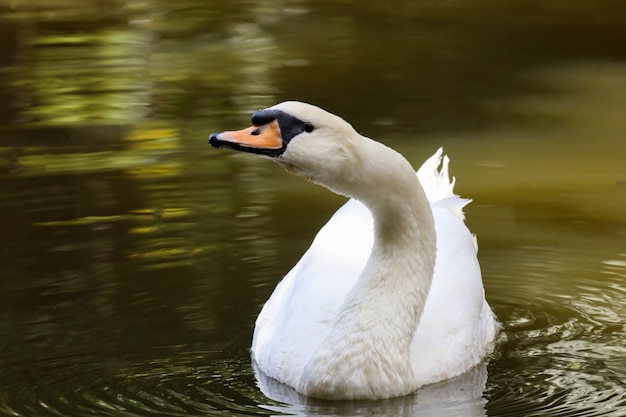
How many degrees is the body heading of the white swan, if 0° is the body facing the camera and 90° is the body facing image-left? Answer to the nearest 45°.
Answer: approximately 0°
